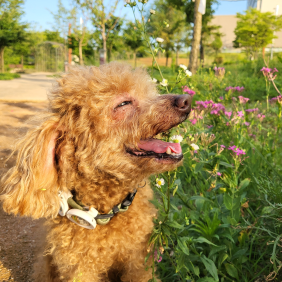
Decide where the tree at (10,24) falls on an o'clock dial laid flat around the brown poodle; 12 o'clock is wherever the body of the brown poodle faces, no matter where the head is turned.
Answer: The tree is roughly at 7 o'clock from the brown poodle.

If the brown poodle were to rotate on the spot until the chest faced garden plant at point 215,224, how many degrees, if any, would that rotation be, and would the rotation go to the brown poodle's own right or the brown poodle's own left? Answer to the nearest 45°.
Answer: approximately 45° to the brown poodle's own left

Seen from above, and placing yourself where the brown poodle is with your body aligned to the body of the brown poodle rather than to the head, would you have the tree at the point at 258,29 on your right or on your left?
on your left

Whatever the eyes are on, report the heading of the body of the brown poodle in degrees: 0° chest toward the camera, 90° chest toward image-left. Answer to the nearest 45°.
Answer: approximately 315°

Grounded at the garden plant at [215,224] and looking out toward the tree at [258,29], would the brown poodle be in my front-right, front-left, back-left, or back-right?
back-left

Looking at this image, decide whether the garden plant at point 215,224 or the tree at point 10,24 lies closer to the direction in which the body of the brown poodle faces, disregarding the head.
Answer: the garden plant
